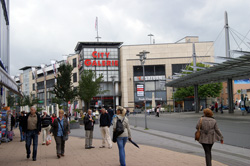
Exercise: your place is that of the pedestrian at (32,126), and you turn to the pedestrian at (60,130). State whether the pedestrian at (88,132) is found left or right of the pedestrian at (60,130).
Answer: left

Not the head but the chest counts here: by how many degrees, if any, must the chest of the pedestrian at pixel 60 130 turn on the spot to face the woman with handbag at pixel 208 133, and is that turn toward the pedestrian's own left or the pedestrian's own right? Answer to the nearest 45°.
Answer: approximately 45° to the pedestrian's own left

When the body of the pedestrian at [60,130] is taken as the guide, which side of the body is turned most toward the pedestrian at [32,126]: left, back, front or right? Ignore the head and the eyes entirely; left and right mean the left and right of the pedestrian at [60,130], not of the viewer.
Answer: right

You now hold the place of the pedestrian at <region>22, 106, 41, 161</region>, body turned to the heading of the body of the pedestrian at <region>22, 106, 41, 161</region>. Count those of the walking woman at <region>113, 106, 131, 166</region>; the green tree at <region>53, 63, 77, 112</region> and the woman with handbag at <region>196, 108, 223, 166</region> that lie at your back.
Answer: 1

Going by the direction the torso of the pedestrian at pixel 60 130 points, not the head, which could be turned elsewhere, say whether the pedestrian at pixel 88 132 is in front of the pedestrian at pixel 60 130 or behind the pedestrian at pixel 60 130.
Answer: behind

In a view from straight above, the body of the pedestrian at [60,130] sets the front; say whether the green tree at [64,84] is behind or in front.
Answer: behind

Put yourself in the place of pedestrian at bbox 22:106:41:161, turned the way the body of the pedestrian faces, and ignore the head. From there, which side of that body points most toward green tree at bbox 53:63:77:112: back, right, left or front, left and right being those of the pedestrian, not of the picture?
back
